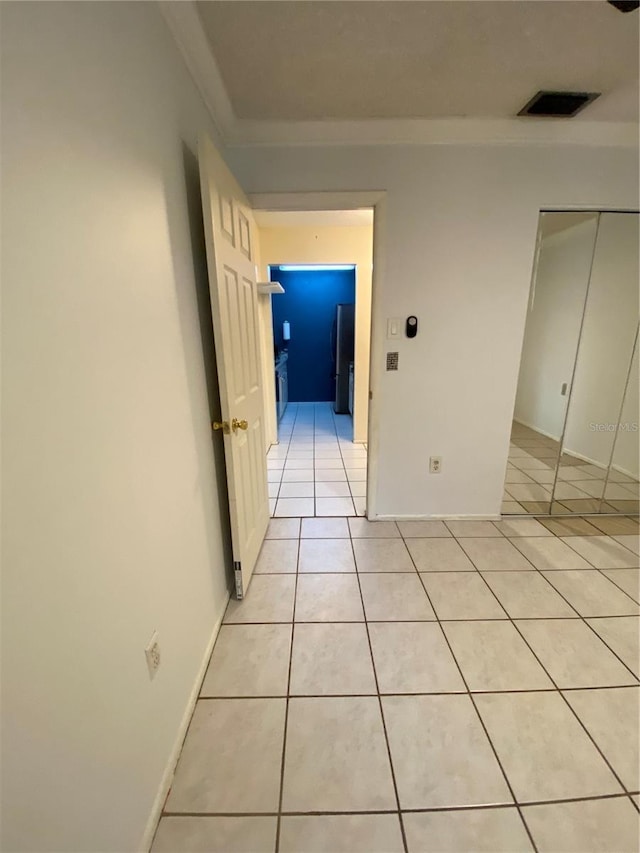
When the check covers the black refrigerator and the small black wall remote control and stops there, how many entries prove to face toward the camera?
1

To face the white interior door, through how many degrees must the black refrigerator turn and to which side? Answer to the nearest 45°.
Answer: approximately 90° to its left

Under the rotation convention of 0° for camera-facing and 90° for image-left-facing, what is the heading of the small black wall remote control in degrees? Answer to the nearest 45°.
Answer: approximately 0°

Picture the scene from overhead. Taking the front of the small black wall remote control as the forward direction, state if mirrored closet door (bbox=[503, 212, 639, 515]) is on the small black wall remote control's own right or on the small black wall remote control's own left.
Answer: on the small black wall remote control's own left

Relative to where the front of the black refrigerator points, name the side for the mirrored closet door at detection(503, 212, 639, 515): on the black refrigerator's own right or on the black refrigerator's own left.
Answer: on the black refrigerator's own left

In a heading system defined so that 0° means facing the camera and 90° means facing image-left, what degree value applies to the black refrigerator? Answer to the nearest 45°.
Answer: approximately 90°

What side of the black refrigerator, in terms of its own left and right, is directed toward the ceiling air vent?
left

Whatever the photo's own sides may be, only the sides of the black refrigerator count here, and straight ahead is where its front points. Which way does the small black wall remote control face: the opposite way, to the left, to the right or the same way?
to the left

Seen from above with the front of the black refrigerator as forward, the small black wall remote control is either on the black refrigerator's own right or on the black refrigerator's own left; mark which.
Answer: on the black refrigerator's own left

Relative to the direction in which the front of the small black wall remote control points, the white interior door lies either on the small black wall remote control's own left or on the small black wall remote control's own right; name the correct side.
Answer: on the small black wall remote control's own right

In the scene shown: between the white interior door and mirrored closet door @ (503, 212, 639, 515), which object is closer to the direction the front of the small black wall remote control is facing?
the white interior door

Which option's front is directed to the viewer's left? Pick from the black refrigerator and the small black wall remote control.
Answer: the black refrigerator
